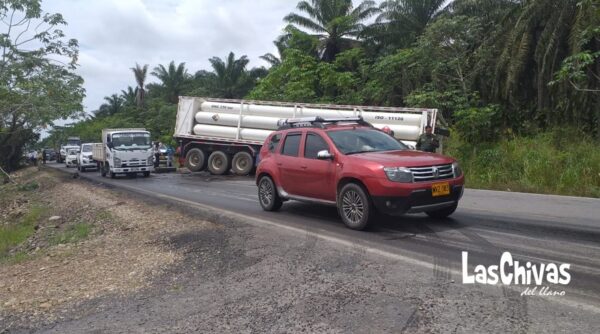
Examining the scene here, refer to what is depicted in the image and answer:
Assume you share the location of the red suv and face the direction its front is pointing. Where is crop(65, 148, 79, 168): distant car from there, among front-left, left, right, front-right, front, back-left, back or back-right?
back

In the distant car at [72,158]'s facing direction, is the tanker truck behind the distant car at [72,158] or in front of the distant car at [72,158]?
in front

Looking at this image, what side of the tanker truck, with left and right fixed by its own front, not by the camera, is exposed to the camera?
right

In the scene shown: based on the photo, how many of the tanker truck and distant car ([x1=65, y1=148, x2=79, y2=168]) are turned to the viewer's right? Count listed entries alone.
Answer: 1

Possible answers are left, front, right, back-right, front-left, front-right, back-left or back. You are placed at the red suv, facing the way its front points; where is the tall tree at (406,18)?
back-left

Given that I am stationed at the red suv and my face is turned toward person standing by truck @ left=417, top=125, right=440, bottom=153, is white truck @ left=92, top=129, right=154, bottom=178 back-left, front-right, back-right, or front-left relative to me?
front-left

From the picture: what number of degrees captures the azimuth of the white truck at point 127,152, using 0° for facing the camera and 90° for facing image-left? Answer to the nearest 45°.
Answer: approximately 315°

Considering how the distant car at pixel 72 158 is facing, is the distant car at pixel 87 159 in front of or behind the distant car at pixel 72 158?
in front

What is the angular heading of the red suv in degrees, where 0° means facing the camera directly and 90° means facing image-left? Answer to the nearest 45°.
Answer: approximately 315°

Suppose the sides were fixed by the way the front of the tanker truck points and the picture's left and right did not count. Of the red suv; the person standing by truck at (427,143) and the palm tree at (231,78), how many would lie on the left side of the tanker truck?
1

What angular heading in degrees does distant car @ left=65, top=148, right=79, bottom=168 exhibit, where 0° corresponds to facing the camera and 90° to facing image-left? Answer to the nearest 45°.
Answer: approximately 0°
